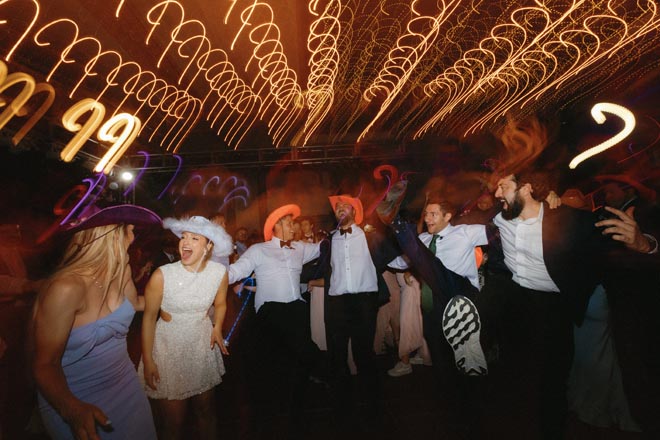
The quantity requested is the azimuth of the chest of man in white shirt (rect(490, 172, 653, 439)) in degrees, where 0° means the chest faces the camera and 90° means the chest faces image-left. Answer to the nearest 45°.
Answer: approximately 45°

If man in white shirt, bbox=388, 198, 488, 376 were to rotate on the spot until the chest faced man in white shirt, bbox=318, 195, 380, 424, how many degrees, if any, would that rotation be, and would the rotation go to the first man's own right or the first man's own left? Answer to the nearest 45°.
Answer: approximately 45° to the first man's own right

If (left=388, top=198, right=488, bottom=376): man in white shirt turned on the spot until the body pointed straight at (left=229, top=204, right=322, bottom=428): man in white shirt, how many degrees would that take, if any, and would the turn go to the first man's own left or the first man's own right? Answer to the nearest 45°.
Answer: approximately 45° to the first man's own right

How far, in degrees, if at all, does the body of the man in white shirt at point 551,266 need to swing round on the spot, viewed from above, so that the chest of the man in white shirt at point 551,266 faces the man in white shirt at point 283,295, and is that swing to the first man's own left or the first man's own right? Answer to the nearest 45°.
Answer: approximately 45° to the first man's own right

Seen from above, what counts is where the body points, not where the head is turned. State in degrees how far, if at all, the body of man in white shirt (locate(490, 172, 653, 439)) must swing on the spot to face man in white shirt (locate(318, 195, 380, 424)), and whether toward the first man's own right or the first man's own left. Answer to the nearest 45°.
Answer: approximately 45° to the first man's own right

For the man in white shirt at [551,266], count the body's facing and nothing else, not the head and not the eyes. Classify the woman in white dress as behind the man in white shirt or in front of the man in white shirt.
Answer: in front

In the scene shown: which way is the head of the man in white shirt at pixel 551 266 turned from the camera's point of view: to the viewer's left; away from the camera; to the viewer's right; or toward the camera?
to the viewer's left

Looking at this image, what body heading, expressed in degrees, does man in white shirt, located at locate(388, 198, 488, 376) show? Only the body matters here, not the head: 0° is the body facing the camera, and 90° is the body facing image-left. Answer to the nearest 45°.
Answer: approximately 45°

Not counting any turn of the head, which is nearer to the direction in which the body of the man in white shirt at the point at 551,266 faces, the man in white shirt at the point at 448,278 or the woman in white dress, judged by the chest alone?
the woman in white dress

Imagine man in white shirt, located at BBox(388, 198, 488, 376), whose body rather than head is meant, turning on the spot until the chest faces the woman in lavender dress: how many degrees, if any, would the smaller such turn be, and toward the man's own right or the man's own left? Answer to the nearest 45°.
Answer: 0° — they already face them

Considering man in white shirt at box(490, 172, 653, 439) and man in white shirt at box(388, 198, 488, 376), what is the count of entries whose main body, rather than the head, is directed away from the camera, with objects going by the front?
0
